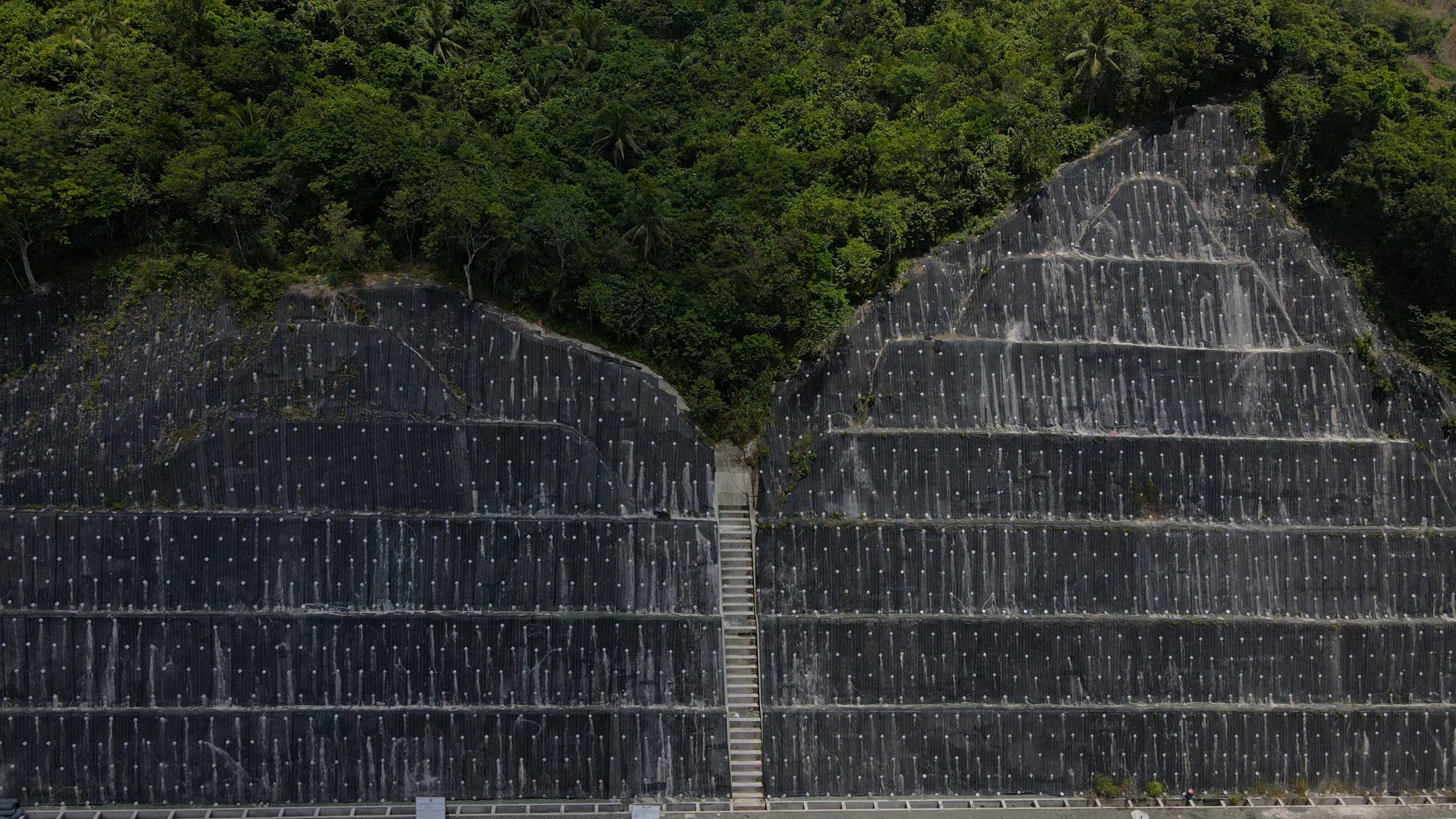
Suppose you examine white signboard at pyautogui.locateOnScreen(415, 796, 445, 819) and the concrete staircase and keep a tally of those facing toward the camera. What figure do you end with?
2

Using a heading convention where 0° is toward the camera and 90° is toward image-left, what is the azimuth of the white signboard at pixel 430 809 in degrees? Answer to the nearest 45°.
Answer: approximately 0°

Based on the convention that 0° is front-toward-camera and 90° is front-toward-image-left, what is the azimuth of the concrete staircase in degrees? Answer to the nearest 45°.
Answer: approximately 0°

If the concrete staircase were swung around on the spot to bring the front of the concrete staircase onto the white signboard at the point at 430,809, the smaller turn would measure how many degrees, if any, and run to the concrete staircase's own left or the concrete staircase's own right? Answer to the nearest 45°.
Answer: approximately 90° to the concrete staircase's own right
